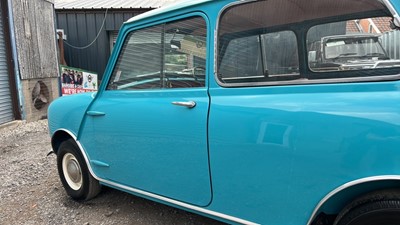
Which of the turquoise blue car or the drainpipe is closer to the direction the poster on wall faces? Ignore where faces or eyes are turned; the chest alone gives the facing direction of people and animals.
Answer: the turquoise blue car

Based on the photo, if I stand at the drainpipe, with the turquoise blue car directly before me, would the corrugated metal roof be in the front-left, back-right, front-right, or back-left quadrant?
back-left

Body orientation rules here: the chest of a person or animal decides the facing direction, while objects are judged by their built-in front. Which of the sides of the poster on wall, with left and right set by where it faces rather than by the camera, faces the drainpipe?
right

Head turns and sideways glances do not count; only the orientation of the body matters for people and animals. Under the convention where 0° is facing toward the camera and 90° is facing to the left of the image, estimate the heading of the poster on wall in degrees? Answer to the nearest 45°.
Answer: approximately 315°

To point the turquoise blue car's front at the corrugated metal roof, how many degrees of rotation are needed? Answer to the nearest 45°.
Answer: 0° — it already faces it

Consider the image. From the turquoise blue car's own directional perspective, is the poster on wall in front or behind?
in front

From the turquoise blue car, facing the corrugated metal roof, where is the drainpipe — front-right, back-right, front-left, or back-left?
front-left

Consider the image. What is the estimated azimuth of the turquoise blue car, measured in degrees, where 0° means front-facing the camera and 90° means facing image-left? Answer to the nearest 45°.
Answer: approximately 135°

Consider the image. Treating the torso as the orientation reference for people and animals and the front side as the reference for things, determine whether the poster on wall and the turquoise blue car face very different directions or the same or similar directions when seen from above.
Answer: very different directions

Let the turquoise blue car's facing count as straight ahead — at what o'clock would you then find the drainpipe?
The drainpipe is roughly at 12 o'clock from the turquoise blue car.
